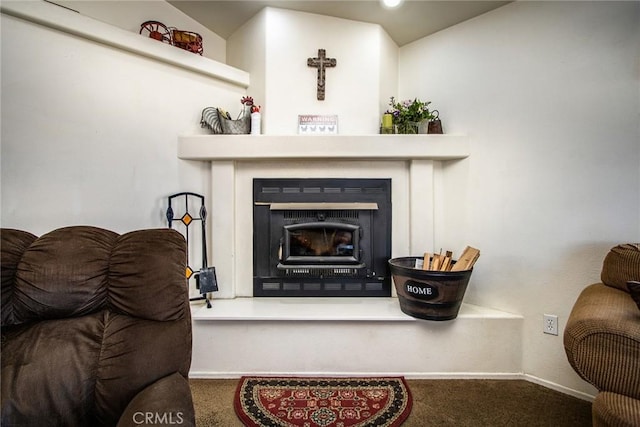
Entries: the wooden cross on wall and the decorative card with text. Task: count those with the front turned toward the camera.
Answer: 2

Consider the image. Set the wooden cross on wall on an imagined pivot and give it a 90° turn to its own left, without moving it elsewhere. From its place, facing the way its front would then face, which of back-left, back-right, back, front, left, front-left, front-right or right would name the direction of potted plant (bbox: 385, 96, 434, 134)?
front

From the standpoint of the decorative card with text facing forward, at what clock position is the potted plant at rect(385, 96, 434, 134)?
The potted plant is roughly at 9 o'clock from the decorative card with text.

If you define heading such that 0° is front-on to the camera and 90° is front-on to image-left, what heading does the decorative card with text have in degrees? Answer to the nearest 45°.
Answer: approximately 0°
